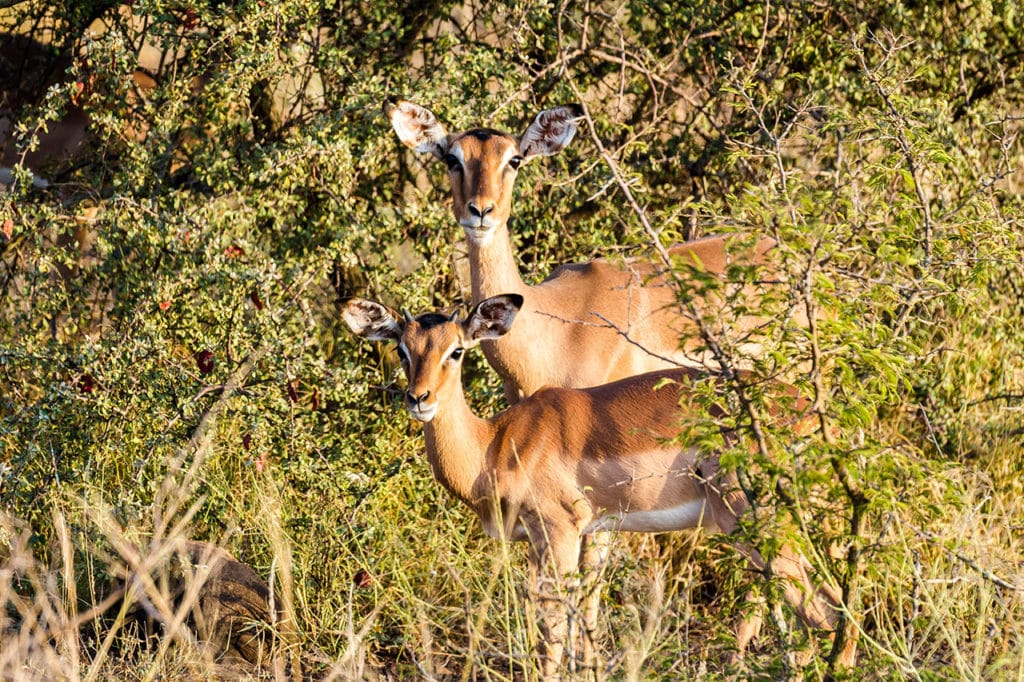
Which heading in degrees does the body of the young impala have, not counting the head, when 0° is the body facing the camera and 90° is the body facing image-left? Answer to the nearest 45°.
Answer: approximately 90°

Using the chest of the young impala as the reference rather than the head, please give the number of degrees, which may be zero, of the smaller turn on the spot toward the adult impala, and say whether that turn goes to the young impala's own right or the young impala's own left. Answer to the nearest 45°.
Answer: approximately 90° to the young impala's own right
